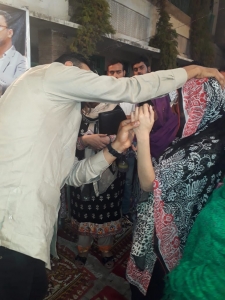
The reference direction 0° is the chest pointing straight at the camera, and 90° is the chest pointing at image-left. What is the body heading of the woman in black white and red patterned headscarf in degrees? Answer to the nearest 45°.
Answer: approximately 90°
